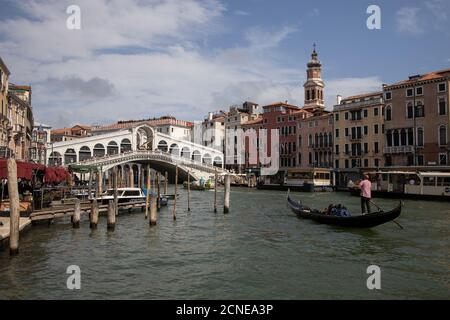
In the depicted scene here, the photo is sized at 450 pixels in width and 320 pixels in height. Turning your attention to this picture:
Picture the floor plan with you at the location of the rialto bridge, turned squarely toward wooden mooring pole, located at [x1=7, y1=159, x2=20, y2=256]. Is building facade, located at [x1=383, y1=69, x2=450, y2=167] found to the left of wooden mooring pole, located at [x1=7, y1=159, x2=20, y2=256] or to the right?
left

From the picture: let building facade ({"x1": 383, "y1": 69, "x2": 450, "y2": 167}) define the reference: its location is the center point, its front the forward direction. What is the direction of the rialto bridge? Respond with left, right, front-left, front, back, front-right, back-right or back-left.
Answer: front-right

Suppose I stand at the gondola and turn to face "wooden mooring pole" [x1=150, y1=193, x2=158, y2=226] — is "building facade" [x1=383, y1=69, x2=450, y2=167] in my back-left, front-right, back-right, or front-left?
back-right

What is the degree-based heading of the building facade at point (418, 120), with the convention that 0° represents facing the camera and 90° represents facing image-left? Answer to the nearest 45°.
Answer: approximately 45°

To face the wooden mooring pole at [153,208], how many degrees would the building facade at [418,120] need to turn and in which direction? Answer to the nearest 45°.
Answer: approximately 45° to its left
